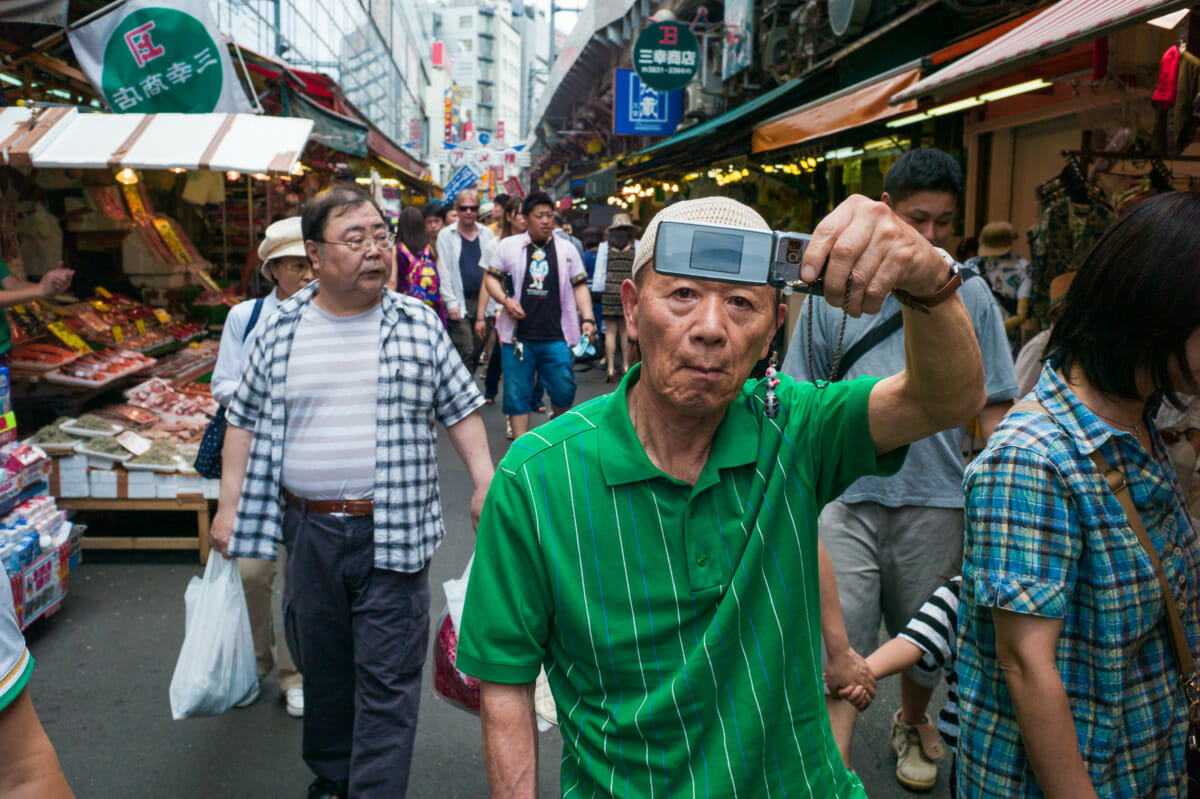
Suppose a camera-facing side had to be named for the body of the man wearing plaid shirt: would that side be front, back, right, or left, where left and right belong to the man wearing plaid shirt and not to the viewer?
front

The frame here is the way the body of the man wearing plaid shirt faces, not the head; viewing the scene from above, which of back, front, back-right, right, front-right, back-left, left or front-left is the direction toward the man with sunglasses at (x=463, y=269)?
back

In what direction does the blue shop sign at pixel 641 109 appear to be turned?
toward the camera

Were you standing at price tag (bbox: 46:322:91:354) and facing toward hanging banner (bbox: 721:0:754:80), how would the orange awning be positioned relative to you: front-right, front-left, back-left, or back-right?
front-right

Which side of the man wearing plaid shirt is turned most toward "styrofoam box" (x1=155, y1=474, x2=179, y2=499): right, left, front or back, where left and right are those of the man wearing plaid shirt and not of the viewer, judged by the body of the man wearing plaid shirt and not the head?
back

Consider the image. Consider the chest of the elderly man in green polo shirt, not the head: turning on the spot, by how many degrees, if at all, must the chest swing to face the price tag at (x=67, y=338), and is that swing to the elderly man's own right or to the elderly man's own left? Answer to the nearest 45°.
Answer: approximately 135° to the elderly man's own right

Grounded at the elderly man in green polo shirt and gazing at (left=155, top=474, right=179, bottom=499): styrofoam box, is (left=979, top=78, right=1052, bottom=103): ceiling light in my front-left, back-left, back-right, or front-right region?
front-right

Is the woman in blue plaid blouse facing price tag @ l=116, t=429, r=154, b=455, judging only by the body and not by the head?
no

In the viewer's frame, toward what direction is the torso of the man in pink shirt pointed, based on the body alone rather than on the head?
toward the camera

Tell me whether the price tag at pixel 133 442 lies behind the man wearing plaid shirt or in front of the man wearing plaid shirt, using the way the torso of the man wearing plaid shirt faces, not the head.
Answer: behind

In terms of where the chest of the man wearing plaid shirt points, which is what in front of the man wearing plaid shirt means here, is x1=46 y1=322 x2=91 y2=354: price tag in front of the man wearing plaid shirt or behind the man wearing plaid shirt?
behind

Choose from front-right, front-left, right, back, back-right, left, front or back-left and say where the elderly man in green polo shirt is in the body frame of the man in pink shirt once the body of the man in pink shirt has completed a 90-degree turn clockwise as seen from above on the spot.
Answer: left

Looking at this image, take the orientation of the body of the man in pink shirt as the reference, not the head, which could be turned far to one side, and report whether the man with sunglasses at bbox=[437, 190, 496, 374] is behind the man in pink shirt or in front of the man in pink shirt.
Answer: behind

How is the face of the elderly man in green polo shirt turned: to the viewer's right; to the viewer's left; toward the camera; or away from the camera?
toward the camera

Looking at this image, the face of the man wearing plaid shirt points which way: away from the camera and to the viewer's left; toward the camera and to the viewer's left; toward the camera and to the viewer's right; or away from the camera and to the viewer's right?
toward the camera and to the viewer's right

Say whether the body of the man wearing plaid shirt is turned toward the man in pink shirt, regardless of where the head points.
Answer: no

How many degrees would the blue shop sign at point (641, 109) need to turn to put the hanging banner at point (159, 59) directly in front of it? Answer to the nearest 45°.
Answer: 0° — it already faces it

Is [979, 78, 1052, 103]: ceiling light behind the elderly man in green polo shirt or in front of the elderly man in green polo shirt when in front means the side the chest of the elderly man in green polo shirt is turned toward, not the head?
behind

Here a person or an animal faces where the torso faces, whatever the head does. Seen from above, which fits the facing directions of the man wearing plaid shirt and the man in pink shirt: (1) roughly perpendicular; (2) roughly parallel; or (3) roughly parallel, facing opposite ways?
roughly parallel
